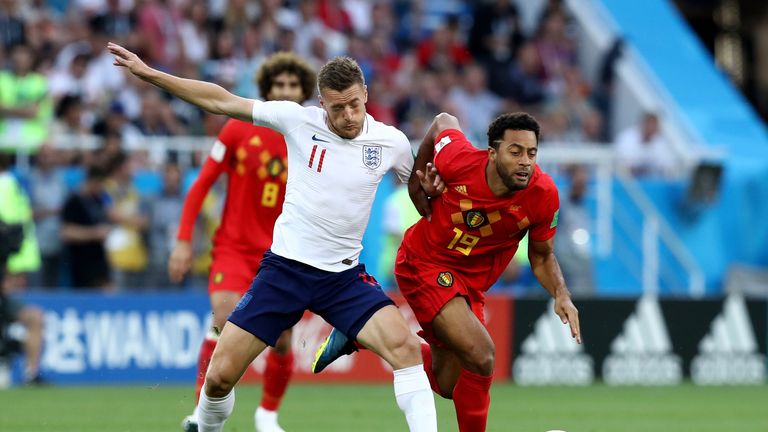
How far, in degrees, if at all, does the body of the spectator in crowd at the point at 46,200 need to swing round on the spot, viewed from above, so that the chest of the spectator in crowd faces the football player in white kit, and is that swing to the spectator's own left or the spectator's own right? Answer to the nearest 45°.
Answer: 0° — they already face them

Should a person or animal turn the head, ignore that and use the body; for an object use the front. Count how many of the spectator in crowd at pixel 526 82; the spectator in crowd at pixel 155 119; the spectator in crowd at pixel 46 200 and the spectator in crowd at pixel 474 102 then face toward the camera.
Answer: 4

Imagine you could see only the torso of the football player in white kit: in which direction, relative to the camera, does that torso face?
toward the camera

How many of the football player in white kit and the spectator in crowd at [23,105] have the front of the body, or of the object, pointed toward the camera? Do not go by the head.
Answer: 2

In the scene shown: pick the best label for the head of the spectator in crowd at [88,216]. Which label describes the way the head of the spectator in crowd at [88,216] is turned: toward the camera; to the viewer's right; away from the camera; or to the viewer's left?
toward the camera

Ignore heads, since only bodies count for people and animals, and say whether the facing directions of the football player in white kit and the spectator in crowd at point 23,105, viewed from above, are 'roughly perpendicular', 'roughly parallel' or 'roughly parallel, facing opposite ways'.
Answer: roughly parallel

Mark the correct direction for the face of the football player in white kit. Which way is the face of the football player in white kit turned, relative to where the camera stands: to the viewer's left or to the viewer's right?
to the viewer's right

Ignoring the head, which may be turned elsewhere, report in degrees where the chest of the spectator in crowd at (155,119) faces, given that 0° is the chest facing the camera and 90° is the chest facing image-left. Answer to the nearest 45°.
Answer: approximately 0°

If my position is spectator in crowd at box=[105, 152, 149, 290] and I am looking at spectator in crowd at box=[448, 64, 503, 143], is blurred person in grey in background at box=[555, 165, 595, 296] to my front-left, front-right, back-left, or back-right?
front-right

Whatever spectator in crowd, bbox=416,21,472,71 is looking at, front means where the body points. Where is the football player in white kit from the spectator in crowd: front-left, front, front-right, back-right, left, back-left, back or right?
front

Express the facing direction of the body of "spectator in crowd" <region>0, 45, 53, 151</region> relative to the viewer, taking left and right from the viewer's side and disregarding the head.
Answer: facing the viewer
